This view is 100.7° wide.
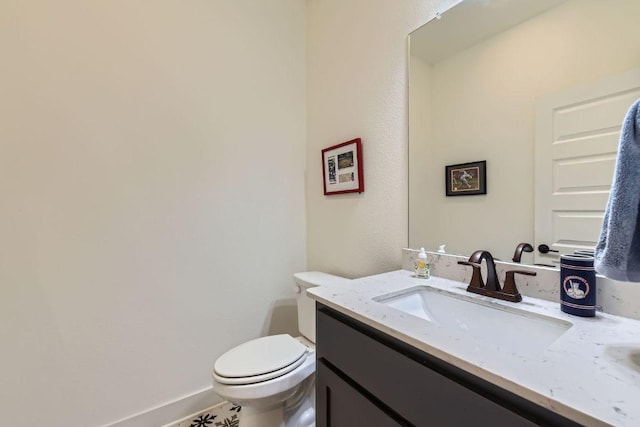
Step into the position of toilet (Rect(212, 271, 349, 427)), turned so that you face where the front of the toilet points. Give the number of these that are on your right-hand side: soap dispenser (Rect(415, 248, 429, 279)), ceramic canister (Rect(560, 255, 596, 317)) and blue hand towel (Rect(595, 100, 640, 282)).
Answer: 0

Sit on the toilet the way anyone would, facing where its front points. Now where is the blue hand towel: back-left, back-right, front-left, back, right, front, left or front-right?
left

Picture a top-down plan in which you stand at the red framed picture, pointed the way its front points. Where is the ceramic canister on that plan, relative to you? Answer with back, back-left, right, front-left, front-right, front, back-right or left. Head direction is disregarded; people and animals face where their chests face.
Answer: left

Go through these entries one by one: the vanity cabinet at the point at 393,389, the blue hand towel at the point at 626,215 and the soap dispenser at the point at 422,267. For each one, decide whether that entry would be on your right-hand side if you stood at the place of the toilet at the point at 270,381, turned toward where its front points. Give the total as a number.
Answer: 0

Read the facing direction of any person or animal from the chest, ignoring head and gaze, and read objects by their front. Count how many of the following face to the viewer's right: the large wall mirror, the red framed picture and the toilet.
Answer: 0

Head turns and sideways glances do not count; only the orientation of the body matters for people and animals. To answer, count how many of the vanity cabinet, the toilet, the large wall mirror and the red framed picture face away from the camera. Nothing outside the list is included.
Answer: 0

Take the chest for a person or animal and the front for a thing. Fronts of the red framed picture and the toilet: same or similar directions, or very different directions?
same or similar directions

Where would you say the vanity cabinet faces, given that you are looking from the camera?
facing the viewer and to the left of the viewer

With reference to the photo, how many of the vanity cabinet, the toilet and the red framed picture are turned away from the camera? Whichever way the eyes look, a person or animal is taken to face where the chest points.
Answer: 0

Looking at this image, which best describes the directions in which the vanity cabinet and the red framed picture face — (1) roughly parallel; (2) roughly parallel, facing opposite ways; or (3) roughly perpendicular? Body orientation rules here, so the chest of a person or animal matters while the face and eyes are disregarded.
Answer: roughly parallel

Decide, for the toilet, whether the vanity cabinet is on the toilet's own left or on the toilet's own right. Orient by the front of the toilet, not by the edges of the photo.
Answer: on the toilet's own left

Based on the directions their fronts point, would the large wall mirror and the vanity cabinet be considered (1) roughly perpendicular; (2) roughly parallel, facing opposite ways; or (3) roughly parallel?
roughly parallel

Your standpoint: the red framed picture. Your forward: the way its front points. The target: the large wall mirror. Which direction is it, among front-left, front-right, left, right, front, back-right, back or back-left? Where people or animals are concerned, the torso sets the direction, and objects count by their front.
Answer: left

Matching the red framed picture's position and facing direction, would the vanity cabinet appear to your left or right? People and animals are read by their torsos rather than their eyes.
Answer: on your left
